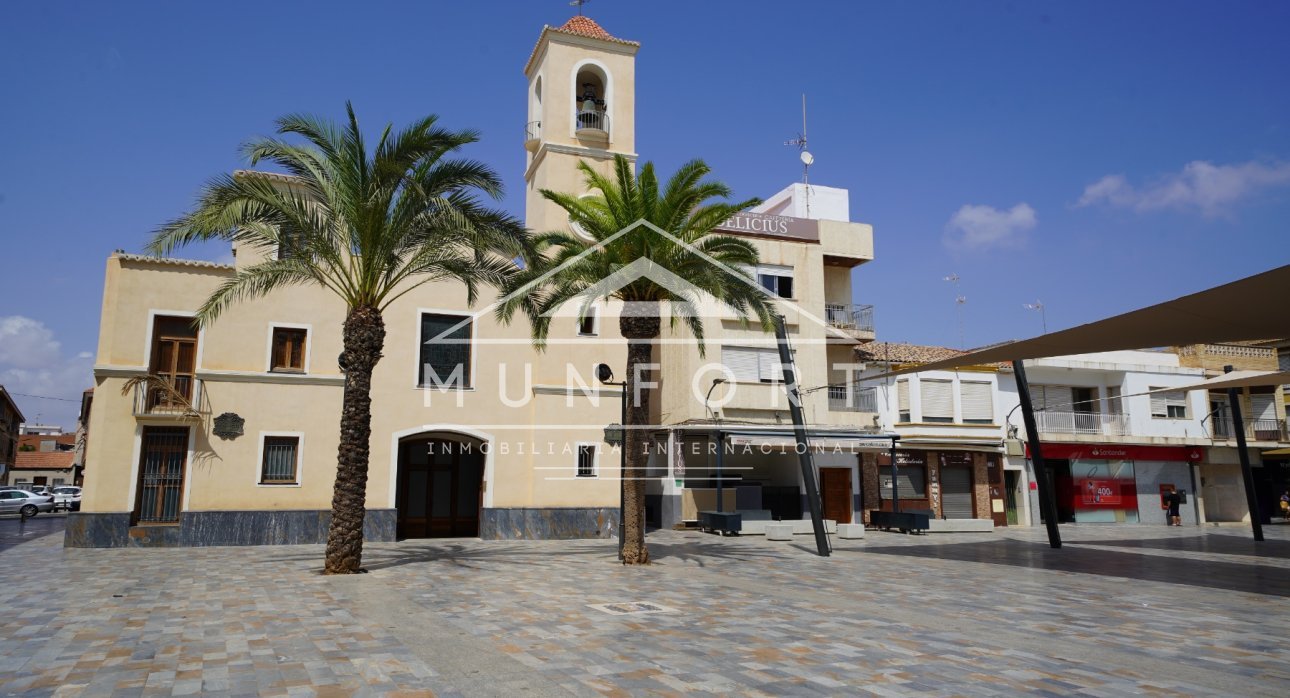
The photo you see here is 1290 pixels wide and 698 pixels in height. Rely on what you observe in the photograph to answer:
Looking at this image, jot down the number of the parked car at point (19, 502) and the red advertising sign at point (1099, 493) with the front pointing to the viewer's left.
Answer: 1

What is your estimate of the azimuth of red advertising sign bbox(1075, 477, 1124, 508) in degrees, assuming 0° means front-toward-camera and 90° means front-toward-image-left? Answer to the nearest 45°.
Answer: approximately 0°

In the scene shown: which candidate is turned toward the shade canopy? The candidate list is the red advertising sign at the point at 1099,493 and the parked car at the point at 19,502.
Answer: the red advertising sign

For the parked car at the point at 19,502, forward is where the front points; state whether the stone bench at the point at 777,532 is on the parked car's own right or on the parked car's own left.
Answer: on the parked car's own left

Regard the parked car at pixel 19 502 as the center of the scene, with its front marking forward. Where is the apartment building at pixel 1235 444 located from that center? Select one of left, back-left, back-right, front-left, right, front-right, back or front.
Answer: back-left

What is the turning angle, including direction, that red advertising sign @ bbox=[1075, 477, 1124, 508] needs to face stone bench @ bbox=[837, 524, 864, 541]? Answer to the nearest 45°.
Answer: approximately 45° to its right

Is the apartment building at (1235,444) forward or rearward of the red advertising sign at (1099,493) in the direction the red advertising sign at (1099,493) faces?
rearward

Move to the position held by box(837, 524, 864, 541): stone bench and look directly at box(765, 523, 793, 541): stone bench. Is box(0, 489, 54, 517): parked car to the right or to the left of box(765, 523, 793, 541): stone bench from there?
right

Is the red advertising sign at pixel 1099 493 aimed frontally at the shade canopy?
yes

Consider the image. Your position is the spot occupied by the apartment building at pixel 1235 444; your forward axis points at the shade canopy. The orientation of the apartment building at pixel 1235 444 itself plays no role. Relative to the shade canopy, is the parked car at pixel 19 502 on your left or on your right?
right

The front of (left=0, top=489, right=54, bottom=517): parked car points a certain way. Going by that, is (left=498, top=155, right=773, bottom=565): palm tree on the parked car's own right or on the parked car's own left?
on the parked car's own left

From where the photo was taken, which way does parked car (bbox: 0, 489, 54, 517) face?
to the viewer's left
